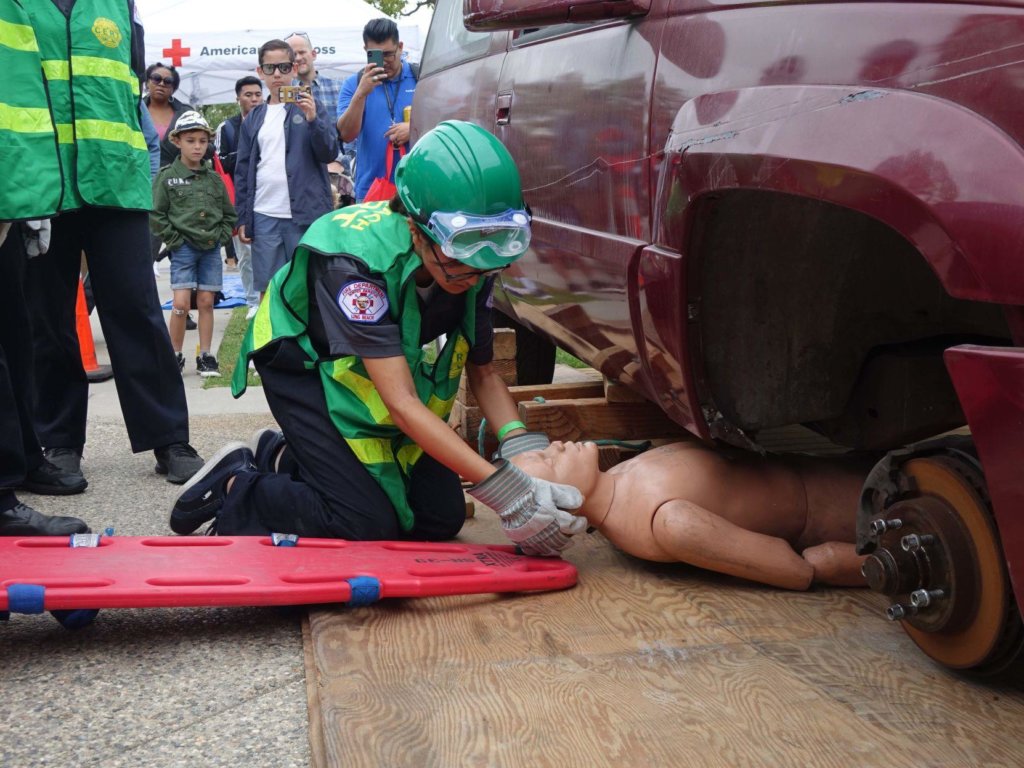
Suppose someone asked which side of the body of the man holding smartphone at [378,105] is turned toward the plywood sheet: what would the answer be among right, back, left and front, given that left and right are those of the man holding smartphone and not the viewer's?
front

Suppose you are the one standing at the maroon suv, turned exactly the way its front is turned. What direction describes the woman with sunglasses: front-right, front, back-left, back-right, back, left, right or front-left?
back

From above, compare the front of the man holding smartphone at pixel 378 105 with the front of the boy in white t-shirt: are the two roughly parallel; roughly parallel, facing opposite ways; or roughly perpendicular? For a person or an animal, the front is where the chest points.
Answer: roughly parallel

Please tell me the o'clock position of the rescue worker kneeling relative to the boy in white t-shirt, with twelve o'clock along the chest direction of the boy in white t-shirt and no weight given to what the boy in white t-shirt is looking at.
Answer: The rescue worker kneeling is roughly at 12 o'clock from the boy in white t-shirt.

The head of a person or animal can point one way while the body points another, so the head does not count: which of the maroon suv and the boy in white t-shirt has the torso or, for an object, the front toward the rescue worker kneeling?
the boy in white t-shirt

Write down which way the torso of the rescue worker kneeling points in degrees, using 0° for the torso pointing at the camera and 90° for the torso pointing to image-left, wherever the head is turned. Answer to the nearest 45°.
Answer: approximately 315°

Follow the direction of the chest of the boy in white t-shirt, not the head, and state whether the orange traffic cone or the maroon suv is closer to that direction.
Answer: the maroon suv

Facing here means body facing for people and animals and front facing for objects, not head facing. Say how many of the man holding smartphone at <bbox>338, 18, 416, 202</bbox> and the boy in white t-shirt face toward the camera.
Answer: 2

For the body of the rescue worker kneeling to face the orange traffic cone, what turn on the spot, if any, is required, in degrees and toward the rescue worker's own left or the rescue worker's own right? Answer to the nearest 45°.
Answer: approximately 180°

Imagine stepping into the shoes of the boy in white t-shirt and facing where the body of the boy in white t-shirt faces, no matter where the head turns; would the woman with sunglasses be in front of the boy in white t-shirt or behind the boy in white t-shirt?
behind

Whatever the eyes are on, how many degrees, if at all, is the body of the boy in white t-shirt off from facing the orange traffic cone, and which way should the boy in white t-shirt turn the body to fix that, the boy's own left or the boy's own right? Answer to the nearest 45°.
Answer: approximately 90° to the boy's own right

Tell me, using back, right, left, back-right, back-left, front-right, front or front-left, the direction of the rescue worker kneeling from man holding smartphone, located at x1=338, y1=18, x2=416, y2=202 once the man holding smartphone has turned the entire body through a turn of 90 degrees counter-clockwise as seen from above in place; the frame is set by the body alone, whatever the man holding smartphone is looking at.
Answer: right

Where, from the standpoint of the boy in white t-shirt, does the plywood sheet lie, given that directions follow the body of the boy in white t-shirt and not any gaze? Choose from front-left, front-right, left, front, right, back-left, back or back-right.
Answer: front

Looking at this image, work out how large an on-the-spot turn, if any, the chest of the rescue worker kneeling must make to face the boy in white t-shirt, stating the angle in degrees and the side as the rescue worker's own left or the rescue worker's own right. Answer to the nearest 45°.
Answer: approximately 135° to the rescue worker's own left

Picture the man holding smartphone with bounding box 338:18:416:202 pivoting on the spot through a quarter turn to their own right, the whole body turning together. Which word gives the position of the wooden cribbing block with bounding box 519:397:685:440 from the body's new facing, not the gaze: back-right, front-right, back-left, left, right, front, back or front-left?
left

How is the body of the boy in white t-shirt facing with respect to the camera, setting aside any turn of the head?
toward the camera

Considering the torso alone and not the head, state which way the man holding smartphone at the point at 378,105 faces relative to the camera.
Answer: toward the camera
